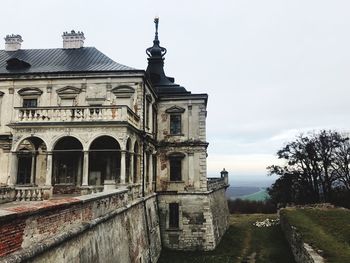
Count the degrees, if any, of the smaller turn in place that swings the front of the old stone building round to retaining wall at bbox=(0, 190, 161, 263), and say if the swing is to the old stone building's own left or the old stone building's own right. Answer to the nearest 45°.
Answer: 0° — it already faces it

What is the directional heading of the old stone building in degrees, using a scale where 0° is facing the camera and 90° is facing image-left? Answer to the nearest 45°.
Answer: approximately 0°
